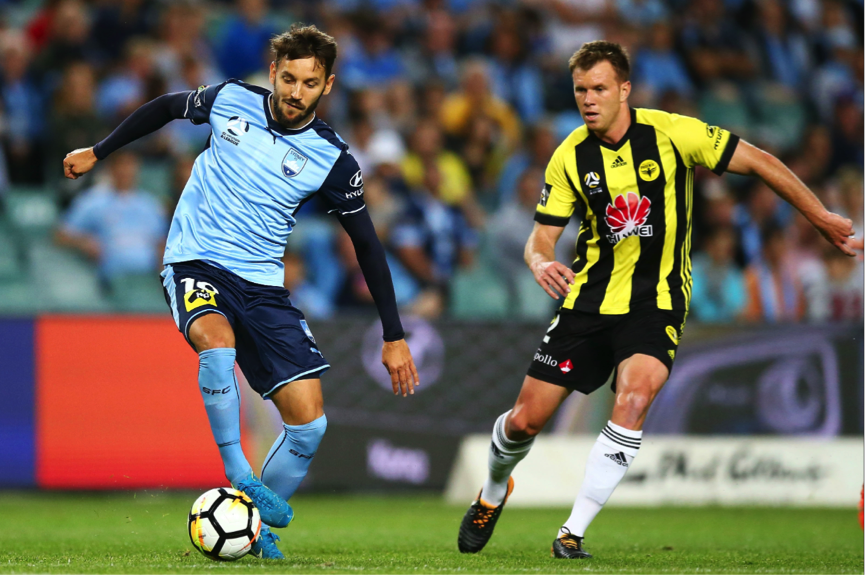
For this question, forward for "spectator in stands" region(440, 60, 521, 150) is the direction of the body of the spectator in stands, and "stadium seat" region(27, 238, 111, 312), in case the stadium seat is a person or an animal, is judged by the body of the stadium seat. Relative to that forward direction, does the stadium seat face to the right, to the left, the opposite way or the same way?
the same way

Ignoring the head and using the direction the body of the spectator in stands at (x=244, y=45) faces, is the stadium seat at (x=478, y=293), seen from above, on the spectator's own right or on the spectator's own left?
on the spectator's own left

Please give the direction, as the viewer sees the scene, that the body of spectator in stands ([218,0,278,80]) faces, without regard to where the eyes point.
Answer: toward the camera

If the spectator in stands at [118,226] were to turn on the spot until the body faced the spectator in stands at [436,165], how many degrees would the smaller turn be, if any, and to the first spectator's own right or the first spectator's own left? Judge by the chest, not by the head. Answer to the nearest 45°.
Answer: approximately 90° to the first spectator's own left

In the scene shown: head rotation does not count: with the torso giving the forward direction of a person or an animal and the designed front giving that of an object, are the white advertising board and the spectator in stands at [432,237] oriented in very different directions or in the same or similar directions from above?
same or similar directions

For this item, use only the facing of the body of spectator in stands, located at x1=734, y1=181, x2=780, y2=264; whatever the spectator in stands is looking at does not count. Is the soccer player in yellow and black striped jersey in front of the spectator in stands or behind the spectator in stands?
in front

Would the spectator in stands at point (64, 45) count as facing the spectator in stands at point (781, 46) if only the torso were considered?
no

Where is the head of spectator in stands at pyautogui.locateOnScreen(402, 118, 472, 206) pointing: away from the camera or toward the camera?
toward the camera

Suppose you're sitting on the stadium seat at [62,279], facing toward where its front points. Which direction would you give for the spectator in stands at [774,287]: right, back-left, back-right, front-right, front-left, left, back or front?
left

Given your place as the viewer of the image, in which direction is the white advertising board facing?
facing the viewer

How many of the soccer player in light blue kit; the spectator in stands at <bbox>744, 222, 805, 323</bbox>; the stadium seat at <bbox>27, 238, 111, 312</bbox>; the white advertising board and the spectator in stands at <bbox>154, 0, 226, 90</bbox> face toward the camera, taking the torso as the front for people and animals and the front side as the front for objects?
5

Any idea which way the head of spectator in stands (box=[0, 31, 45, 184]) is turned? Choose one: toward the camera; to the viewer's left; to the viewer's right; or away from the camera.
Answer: toward the camera

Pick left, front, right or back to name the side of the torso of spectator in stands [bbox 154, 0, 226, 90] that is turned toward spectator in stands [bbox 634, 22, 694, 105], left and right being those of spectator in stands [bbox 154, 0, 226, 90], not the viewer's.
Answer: left

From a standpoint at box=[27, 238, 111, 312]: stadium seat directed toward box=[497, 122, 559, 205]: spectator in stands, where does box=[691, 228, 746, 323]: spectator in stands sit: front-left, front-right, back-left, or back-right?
front-right

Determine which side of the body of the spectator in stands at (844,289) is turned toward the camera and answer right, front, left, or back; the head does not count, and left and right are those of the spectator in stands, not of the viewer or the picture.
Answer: front

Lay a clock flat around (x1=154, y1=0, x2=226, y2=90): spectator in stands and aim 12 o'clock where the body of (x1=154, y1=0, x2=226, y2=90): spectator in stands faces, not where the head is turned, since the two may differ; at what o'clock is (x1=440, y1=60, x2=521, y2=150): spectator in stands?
(x1=440, y1=60, x2=521, y2=150): spectator in stands is roughly at 9 o'clock from (x1=154, y1=0, x2=226, y2=90): spectator in stands.

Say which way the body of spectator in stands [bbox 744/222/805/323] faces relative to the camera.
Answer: toward the camera

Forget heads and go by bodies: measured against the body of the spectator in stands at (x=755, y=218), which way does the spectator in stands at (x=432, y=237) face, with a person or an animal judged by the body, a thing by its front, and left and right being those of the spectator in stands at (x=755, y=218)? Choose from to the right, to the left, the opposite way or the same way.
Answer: the same way
